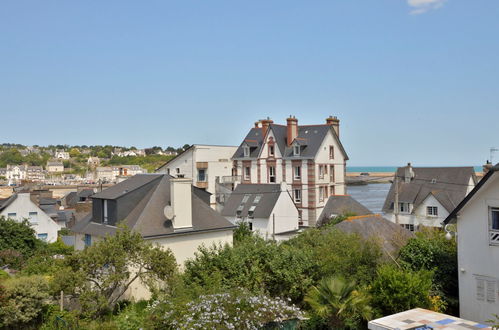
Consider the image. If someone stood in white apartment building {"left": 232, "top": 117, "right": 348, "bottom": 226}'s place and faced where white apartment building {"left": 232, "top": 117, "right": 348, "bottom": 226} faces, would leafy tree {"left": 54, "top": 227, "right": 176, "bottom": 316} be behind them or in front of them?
in front

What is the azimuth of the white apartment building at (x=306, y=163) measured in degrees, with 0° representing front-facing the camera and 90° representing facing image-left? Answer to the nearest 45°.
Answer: approximately 45°

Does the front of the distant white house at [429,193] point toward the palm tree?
yes

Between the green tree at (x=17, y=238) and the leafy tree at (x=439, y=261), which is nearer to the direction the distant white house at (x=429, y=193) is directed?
the leafy tree

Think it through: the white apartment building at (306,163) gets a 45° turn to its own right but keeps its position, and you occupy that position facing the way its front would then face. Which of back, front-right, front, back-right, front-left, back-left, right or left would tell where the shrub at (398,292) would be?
left

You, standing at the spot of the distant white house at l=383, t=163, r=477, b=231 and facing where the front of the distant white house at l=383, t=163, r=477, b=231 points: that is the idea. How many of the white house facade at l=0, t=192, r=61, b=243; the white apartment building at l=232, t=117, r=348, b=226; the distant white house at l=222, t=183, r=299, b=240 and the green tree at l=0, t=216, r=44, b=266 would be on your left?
0

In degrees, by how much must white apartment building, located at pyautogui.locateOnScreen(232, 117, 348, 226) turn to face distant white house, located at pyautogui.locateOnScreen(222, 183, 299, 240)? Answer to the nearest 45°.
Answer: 0° — it already faces it

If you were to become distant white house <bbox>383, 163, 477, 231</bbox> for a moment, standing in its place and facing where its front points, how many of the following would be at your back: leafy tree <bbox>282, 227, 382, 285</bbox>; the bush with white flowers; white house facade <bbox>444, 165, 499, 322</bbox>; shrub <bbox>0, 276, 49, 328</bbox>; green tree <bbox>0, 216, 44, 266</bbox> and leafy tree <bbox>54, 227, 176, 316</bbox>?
0

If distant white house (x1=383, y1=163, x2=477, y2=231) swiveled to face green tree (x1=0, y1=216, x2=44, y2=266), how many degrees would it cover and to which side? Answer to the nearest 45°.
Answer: approximately 45° to its right

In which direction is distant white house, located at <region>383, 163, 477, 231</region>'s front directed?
toward the camera

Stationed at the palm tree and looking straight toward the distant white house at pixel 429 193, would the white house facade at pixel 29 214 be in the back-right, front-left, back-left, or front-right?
front-left

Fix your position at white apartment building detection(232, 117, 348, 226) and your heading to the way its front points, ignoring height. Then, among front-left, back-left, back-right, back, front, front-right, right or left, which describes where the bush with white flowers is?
front-left

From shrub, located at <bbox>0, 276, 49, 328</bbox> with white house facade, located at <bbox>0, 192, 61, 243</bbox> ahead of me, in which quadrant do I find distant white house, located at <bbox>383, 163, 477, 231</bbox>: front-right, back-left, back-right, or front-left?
front-right

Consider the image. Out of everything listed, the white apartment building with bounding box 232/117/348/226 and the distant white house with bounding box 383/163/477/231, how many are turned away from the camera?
0

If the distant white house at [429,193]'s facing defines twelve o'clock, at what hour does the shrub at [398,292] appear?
The shrub is roughly at 12 o'clock from the distant white house.

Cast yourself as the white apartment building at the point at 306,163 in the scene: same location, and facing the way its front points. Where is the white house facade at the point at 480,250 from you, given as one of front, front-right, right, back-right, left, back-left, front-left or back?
front-left
